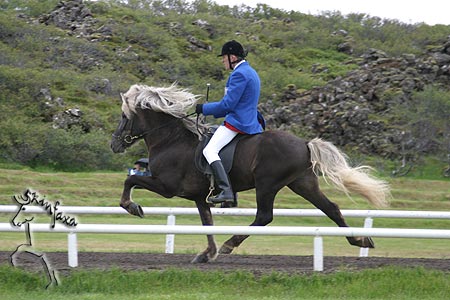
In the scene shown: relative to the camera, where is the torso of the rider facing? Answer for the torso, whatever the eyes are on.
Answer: to the viewer's left

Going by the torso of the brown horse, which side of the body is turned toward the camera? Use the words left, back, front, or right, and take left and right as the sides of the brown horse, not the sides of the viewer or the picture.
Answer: left

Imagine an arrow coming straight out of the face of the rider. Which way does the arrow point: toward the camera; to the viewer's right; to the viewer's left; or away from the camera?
to the viewer's left

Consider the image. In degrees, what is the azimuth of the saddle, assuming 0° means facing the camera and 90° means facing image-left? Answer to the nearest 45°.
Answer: approximately 90°

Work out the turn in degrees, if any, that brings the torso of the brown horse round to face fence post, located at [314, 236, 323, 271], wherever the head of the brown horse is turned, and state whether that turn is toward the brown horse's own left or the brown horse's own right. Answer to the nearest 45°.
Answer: approximately 135° to the brown horse's own left
